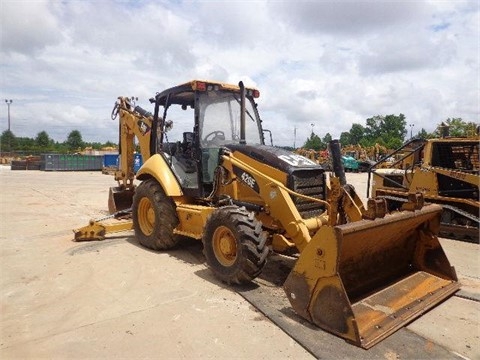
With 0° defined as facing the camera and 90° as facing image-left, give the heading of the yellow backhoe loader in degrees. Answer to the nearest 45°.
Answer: approximately 315°

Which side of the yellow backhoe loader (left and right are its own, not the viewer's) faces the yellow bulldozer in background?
left
